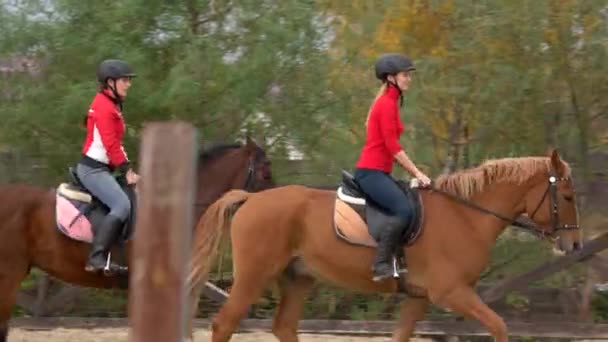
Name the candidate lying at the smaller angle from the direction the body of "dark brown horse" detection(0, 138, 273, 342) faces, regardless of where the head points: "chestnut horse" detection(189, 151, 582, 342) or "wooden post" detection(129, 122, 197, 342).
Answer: the chestnut horse

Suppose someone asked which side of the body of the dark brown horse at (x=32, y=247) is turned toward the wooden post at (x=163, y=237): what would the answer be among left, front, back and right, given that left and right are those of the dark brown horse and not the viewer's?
right

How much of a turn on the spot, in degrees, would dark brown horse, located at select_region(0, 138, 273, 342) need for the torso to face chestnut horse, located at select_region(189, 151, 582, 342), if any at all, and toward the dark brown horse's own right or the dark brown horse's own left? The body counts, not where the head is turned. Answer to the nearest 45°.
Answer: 0° — it already faces it

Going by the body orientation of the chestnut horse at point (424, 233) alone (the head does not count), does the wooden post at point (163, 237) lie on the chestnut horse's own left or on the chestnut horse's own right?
on the chestnut horse's own right

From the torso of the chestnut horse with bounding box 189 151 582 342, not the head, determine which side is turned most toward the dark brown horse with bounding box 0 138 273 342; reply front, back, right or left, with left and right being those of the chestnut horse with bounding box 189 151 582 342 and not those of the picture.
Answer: back

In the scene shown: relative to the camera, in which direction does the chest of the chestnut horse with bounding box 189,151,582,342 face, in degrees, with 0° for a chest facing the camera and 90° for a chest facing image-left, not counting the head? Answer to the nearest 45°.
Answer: approximately 270°

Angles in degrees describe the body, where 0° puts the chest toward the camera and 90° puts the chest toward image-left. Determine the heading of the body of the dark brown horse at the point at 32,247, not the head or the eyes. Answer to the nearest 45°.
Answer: approximately 270°

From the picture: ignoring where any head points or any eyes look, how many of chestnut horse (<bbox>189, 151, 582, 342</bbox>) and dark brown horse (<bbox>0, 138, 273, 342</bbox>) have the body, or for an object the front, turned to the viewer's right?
2

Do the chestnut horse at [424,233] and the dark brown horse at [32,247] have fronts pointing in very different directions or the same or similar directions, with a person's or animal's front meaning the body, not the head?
same or similar directions
